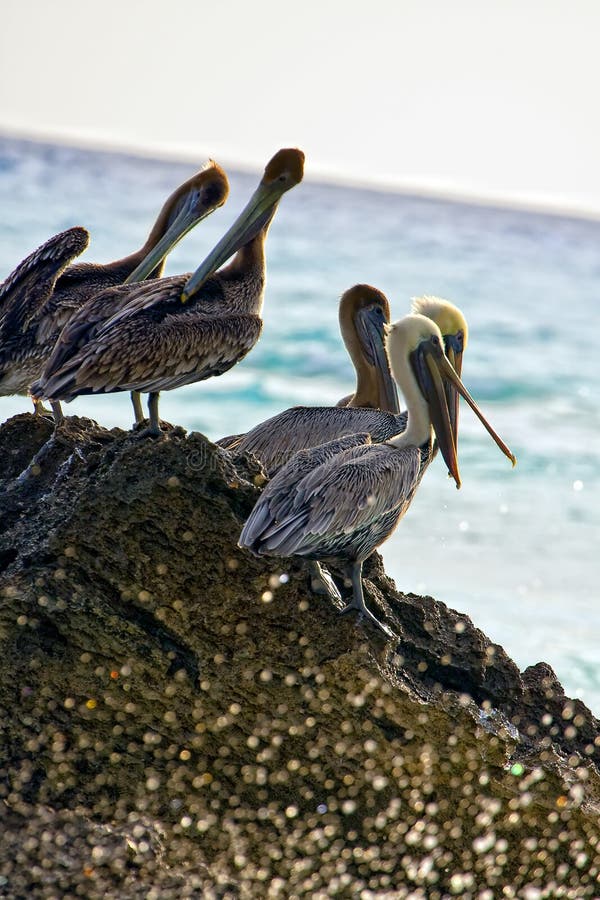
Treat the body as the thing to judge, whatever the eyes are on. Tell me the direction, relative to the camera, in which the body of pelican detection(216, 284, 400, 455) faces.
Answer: to the viewer's right

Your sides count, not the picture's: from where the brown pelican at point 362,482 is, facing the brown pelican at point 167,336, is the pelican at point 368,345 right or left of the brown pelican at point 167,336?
right

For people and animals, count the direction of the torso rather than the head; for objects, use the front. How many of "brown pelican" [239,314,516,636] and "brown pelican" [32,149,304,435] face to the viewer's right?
2

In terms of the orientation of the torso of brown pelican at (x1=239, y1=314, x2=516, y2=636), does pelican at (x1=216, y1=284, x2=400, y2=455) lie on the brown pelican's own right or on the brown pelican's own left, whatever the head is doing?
on the brown pelican's own left

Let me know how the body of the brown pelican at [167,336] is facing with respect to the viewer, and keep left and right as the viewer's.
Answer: facing to the right of the viewer

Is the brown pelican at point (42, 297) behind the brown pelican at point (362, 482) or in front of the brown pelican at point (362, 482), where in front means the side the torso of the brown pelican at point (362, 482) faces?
behind

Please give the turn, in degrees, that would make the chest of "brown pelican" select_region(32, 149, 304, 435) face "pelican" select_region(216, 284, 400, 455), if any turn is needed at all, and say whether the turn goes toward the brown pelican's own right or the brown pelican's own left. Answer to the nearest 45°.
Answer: approximately 45° to the brown pelican's own left

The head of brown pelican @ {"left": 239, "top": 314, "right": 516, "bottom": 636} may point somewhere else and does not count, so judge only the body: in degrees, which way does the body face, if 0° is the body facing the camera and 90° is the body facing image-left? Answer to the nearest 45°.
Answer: approximately 270°

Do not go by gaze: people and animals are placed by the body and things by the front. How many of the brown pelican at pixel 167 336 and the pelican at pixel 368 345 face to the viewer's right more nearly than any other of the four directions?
2

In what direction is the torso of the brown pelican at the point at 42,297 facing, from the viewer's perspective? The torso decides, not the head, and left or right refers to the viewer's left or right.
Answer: facing to the right of the viewer
